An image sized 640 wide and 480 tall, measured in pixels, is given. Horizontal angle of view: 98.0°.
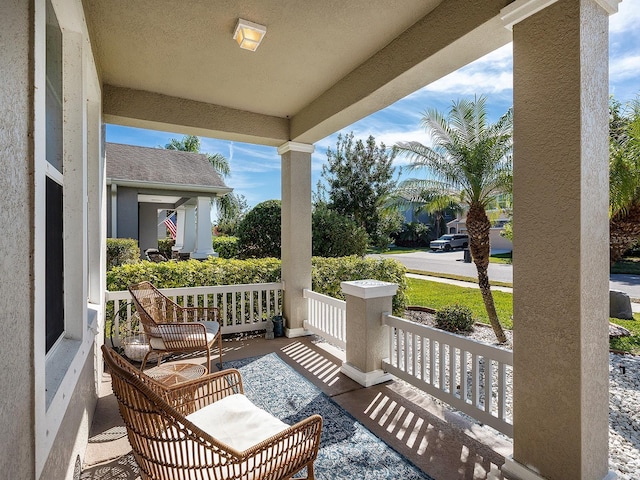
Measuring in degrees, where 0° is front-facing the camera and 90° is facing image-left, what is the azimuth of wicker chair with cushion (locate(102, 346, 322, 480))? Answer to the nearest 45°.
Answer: approximately 225°

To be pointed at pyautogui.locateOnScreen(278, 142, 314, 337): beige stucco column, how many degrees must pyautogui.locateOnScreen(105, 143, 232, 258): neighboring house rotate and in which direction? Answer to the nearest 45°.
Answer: approximately 90° to its right

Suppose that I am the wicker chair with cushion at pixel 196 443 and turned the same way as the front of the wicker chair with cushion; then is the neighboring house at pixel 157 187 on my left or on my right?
on my left

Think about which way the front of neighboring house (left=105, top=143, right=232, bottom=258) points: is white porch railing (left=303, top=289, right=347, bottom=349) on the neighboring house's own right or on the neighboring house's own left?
on the neighboring house's own right

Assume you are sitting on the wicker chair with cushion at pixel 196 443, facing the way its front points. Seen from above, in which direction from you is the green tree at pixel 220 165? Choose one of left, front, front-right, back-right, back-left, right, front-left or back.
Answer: front-left

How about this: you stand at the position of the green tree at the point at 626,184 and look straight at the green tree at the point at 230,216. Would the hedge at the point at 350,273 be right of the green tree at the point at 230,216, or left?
left

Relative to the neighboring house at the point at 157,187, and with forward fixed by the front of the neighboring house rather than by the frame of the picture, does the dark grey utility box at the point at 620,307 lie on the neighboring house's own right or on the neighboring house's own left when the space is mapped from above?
on the neighboring house's own right

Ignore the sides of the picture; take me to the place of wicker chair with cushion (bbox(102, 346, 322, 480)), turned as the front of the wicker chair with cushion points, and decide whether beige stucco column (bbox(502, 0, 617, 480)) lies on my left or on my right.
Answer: on my right

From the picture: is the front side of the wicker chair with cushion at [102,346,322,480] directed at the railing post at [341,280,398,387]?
yes

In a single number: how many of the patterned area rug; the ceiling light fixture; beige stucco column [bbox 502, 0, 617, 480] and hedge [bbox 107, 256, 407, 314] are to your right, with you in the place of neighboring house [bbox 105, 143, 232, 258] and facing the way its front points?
4

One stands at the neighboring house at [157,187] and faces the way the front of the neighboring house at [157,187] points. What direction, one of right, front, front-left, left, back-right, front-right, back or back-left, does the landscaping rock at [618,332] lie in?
front-right

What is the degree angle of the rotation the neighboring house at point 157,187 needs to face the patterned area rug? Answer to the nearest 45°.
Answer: approximately 90° to its right

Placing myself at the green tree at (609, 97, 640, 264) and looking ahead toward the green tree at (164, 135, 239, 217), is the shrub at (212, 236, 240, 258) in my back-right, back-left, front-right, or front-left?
front-left

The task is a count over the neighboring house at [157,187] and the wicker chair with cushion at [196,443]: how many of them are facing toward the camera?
0

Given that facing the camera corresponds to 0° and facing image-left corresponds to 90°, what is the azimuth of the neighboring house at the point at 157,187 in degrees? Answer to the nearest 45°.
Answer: approximately 270°
